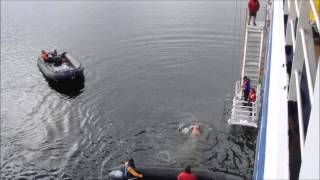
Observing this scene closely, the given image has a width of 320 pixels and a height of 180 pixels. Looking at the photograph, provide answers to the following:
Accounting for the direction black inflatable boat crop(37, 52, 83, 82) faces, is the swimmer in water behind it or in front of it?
in front

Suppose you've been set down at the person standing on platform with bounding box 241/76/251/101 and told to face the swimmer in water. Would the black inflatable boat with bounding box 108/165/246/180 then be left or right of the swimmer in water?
left

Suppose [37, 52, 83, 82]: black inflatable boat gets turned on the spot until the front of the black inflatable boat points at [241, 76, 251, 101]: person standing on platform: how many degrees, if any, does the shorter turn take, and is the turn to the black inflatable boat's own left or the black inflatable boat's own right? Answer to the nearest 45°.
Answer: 0° — it already faces them

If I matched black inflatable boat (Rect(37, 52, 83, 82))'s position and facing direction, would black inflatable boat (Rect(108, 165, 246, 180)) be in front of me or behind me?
in front

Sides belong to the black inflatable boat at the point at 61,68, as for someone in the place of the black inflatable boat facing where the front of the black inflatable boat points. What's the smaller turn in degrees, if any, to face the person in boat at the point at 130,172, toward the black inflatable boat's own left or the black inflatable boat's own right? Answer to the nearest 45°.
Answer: approximately 45° to the black inflatable boat's own right

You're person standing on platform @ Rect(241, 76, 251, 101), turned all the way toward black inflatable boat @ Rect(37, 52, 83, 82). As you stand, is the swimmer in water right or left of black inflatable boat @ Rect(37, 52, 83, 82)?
left

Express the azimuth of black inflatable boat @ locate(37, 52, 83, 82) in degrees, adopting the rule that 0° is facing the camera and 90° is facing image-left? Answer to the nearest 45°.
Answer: approximately 315°
